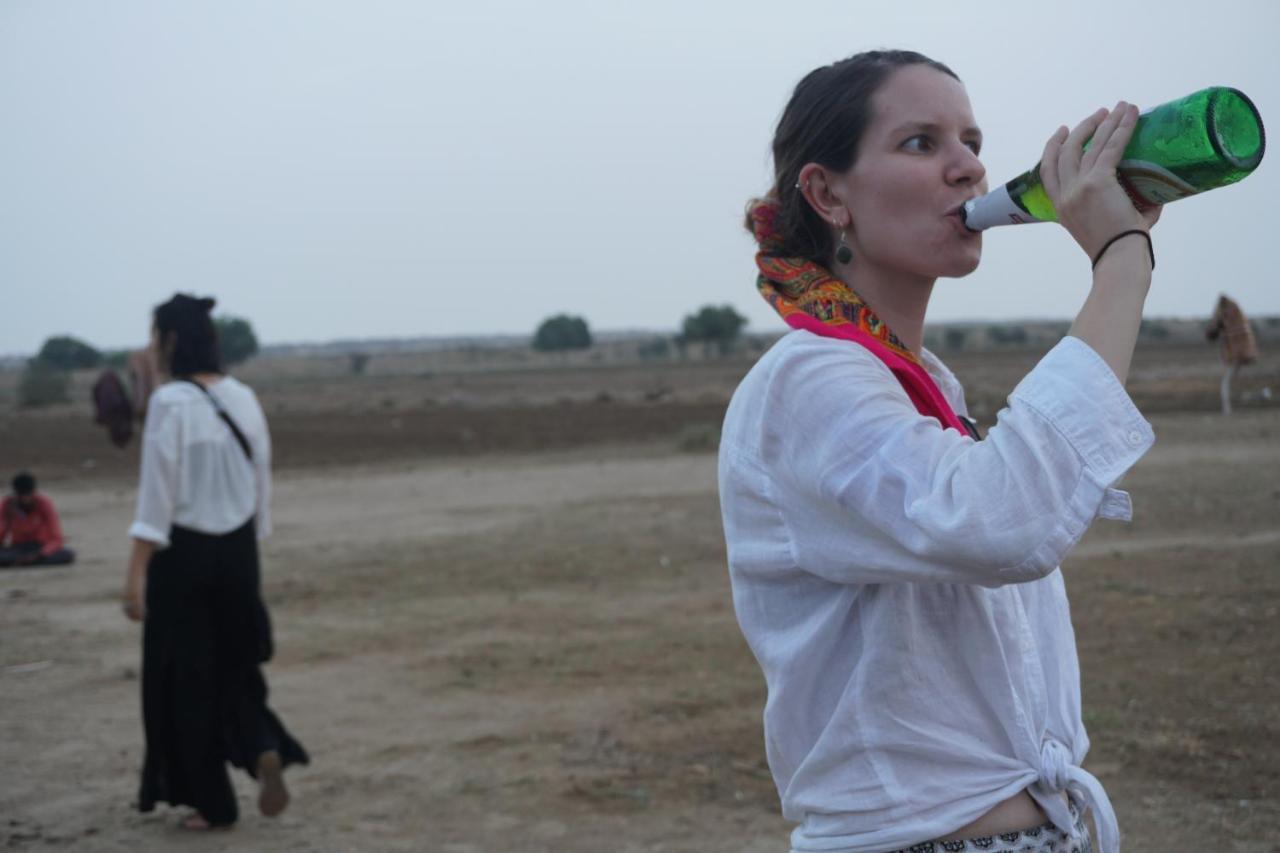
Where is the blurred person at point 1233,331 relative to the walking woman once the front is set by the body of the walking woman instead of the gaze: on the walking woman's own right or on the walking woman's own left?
on the walking woman's own right

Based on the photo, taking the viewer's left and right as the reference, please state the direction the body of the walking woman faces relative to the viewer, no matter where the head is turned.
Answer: facing away from the viewer and to the left of the viewer

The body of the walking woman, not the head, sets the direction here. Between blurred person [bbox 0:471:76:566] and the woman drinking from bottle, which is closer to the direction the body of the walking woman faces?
the blurred person

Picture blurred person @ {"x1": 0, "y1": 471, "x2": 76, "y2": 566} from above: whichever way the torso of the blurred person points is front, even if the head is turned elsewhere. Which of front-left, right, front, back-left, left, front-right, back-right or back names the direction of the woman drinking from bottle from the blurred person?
front

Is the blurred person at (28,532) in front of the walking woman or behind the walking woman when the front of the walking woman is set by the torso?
in front

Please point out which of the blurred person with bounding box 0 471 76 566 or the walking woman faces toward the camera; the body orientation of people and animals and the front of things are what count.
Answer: the blurred person

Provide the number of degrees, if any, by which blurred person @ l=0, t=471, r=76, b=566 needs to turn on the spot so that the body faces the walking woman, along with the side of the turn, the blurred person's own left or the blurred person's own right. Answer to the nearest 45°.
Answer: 0° — they already face them

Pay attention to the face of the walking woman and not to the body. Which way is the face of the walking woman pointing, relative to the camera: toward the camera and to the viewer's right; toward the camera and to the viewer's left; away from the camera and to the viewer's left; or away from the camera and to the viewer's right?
away from the camera and to the viewer's left

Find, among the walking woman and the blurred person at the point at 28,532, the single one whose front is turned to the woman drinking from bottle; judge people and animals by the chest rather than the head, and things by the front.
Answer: the blurred person

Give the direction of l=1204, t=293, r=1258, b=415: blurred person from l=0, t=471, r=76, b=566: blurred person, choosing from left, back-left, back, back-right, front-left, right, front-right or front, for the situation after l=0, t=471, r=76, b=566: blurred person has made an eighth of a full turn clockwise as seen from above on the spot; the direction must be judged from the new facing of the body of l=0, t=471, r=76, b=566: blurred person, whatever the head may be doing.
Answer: back-left

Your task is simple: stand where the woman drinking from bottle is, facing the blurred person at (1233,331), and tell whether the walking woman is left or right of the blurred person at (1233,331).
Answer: left

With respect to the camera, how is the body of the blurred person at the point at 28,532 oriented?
toward the camera

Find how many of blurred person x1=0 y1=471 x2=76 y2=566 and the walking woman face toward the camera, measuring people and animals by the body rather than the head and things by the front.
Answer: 1
